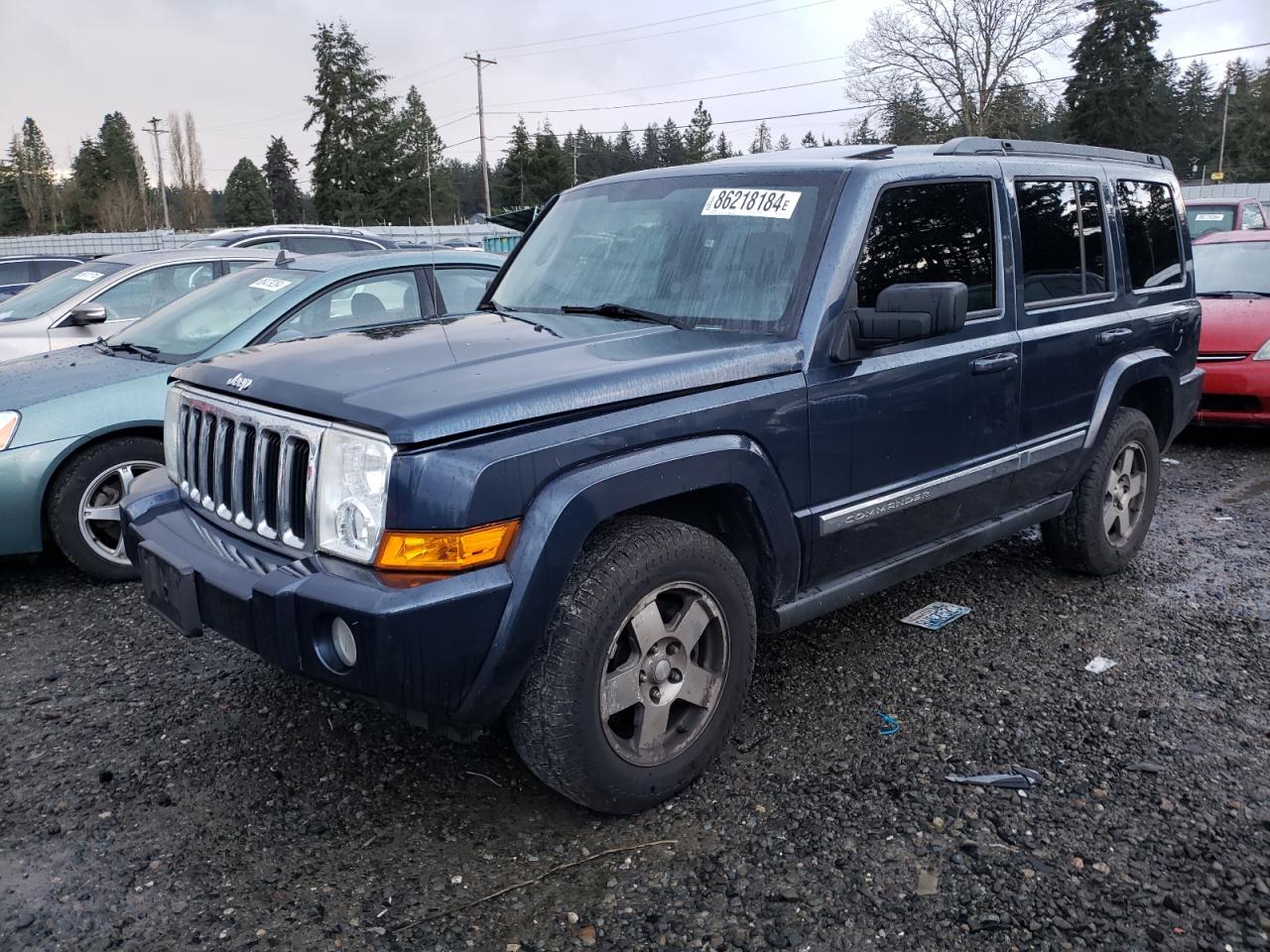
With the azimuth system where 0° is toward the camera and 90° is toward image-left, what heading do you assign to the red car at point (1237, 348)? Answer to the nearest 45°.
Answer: approximately 0°

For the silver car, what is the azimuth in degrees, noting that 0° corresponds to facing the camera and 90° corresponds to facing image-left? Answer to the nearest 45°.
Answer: approximately 45°

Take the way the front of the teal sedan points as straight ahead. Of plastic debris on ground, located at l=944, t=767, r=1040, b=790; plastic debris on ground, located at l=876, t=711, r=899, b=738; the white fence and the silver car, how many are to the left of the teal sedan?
2

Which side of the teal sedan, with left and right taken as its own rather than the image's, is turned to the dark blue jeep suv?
left

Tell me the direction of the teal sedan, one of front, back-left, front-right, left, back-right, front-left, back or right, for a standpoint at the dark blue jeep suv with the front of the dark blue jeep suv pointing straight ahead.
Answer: right

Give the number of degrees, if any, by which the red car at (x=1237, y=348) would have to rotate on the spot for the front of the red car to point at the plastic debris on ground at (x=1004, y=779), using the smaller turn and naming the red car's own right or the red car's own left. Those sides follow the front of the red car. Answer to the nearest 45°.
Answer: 0° — it already faces it

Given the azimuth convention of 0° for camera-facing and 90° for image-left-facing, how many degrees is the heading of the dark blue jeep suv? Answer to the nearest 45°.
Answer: approximately 45°
